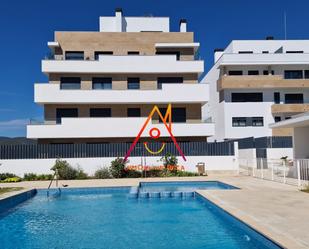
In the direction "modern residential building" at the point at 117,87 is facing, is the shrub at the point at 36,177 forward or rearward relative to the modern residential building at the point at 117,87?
forward

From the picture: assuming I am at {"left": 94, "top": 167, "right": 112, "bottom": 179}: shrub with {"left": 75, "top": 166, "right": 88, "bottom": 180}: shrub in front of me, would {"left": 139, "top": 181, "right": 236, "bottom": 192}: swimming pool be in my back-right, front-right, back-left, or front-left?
back-left

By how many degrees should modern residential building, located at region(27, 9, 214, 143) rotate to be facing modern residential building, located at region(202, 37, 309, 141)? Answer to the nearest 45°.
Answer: approximately 135° to its left

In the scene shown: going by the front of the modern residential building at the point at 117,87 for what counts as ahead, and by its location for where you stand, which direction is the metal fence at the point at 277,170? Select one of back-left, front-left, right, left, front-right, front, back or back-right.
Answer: front-left

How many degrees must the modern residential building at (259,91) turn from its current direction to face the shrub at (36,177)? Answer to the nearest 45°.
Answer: approximately 45° to its right

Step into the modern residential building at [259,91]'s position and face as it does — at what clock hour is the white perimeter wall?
The white perimeter wall is roughly at 1 o'clock from the modern residential building.

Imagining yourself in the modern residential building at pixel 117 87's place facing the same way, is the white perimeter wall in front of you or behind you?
in front

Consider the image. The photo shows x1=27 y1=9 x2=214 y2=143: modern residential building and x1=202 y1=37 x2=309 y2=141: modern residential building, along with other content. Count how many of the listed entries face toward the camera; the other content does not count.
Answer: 2

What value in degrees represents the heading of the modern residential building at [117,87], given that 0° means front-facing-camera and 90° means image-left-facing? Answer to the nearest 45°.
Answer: approximately 0°
